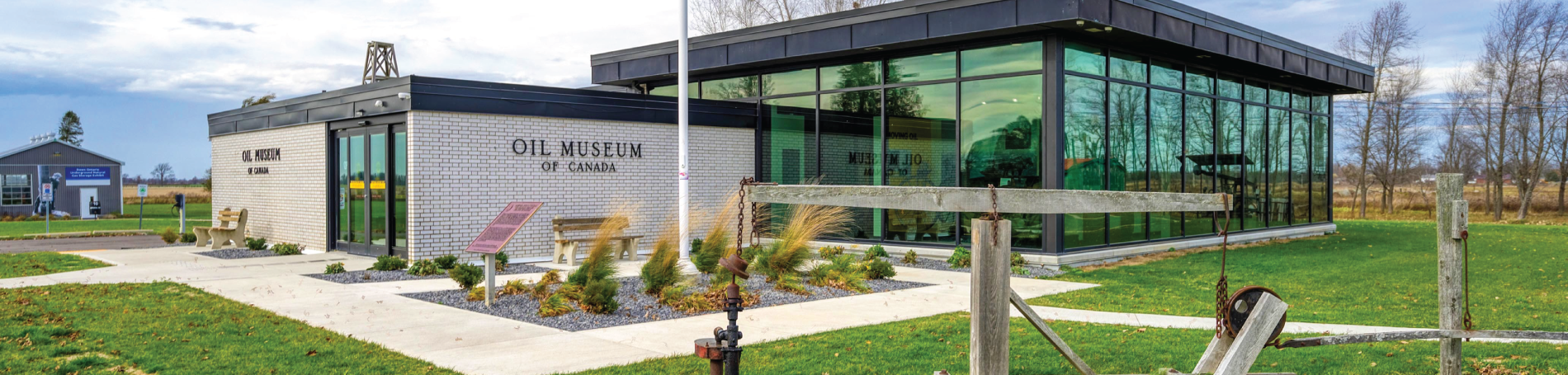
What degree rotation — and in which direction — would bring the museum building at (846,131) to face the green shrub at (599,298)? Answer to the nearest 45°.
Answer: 0° — it already faces it

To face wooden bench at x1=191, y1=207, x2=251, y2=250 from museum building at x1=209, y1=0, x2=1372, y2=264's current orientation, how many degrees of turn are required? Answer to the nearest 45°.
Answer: approximately 45° to its right

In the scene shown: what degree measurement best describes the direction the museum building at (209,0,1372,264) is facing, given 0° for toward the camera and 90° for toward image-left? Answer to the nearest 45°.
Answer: approximately 45°
